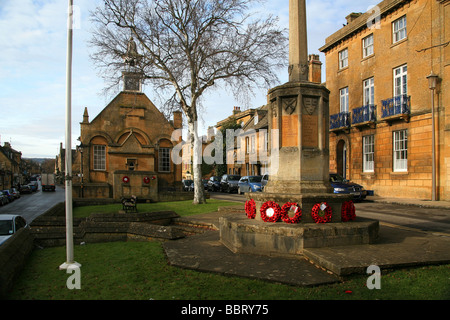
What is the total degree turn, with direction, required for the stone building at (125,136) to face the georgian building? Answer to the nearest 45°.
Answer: approximately 45° to its left

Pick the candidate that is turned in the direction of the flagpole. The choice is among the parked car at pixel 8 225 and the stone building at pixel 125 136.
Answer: the stone building

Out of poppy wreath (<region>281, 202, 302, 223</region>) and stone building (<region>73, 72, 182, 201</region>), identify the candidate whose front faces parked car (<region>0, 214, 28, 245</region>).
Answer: the stone building

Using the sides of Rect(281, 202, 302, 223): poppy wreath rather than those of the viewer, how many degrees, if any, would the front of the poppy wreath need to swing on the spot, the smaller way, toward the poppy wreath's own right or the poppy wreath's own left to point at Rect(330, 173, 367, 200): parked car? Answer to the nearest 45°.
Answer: approximately 180°

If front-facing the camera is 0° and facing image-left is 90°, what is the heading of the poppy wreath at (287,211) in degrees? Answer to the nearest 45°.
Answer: approximately 0°

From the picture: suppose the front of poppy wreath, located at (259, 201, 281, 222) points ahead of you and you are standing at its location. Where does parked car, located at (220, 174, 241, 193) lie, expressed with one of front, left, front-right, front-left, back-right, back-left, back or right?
back

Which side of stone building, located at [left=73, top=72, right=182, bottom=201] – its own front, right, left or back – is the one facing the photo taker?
front

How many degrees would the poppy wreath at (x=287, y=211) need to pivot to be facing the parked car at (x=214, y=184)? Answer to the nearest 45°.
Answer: approximately 180°

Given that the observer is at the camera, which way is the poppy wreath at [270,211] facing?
facing the viewer
